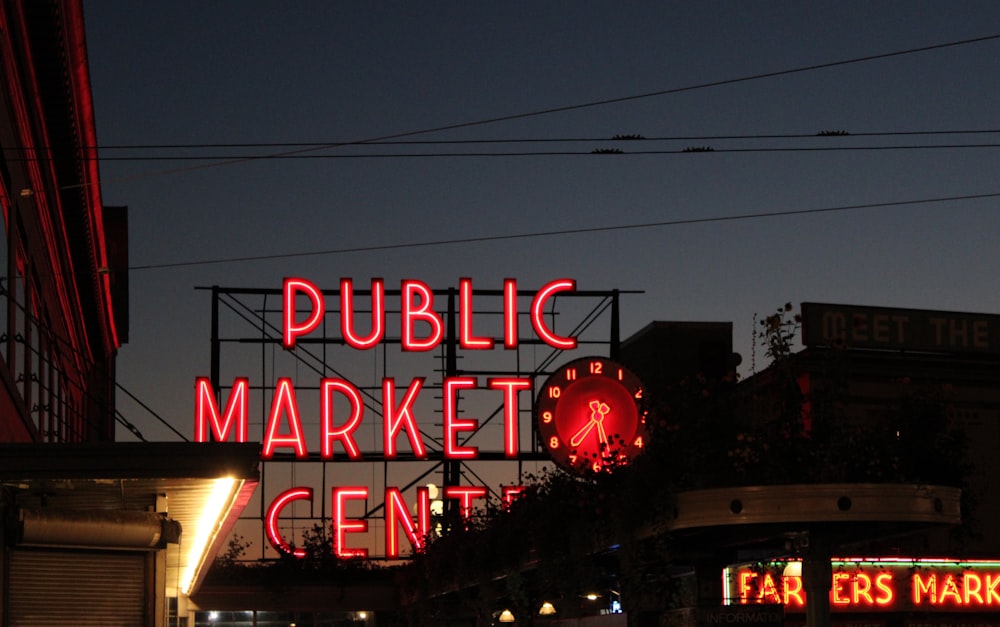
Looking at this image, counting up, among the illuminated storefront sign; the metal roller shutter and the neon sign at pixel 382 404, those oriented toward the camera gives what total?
3

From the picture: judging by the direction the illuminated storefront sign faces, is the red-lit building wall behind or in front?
in front

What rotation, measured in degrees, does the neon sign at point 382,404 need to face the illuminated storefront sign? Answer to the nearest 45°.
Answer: approximately 45° to its left

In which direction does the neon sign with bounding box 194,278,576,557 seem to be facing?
toward the camera

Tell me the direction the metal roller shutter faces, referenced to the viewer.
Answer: facing the viewer

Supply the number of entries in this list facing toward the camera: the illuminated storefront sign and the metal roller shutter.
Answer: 2

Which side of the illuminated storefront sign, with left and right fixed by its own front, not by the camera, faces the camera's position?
front

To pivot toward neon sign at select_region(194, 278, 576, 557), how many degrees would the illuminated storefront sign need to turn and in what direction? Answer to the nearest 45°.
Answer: approximately 135° to its right

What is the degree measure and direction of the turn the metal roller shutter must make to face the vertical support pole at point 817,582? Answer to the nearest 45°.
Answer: approximately 135° to its left
